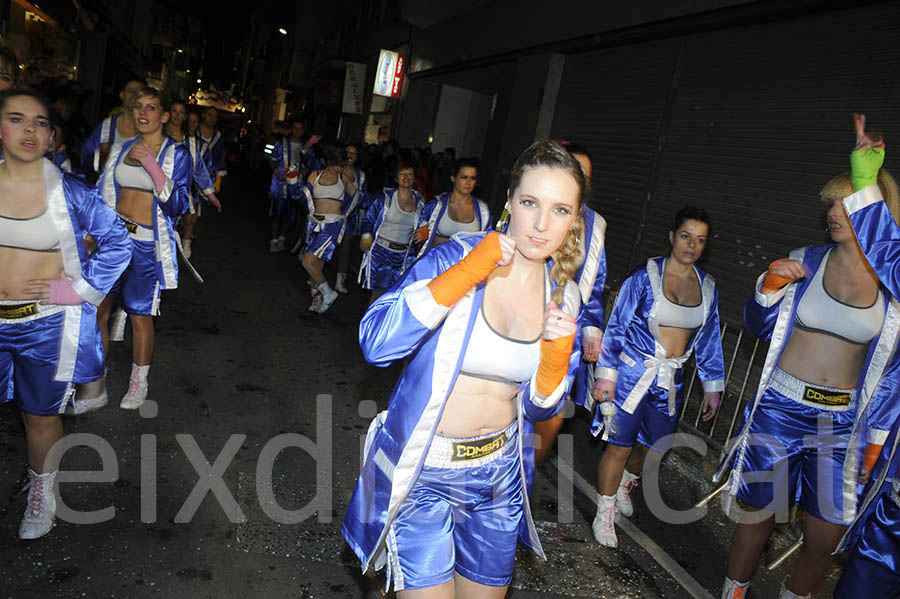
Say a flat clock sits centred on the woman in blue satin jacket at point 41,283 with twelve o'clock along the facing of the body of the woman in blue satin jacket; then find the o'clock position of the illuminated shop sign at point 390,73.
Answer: The illuminated shop sign is roughly at 7 o'clock from the woman in blue satin jacket.

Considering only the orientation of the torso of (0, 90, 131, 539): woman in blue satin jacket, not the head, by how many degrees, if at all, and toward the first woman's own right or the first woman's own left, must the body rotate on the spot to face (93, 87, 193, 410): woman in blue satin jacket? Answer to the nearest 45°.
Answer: approximately 180°

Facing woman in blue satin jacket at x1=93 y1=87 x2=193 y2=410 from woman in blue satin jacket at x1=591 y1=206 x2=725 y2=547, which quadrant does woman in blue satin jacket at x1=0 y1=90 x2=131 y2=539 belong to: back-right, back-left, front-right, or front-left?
front-left

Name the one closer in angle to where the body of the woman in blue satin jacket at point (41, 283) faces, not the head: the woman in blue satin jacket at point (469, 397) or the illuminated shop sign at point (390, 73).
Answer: the woman in blue satin jacket

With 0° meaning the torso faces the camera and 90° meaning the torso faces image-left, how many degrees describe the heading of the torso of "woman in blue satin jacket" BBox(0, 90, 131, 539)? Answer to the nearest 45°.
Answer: approximately 0°

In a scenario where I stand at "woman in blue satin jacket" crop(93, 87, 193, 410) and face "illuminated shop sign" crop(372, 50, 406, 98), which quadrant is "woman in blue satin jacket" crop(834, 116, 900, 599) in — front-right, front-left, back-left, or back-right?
back-right

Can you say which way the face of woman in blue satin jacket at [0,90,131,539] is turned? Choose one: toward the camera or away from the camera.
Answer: toward the camera

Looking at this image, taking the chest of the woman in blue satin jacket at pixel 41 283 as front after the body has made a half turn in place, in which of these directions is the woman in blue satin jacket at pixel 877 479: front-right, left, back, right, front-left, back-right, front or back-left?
back-right

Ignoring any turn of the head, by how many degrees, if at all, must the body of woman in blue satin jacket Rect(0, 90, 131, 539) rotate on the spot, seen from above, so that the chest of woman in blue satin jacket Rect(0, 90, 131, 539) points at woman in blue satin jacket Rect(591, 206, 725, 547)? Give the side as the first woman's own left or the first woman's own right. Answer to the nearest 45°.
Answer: approximately 90° to the first woman's own left

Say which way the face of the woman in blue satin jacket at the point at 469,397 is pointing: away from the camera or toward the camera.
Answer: toward the camera

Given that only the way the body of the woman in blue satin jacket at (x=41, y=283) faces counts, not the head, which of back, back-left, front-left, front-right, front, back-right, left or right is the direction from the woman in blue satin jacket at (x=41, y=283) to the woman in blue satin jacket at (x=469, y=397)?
front-left
